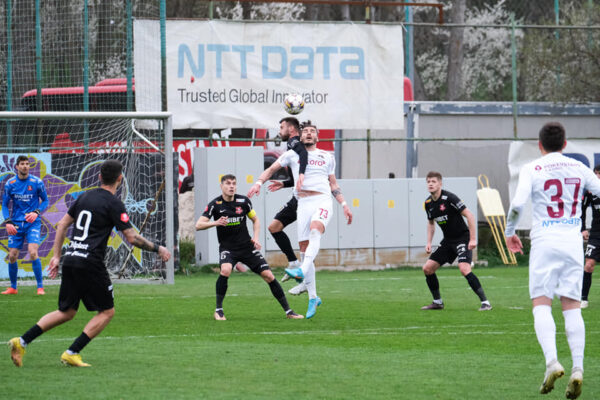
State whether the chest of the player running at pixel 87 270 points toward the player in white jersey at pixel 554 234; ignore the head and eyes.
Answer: no

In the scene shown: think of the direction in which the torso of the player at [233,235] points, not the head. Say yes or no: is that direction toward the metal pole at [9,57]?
no

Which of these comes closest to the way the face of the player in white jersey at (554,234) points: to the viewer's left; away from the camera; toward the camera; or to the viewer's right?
away from the camera

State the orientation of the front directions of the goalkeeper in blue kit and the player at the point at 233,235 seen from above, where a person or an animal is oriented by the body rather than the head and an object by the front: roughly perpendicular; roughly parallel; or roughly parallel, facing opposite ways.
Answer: roughly parallel

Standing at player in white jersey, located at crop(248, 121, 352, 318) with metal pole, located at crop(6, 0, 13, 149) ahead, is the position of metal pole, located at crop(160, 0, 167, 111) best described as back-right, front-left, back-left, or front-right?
front-right

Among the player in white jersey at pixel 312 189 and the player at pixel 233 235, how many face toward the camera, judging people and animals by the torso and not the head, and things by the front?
2

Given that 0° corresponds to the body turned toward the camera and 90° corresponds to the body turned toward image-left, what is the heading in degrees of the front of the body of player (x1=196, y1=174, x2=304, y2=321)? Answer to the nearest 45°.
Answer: approximately 0°

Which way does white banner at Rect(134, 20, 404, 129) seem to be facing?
toward the camera

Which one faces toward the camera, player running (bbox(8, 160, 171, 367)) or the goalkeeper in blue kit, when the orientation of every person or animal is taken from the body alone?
the goalkeeper in blue kit

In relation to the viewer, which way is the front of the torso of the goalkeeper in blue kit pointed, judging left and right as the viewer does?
facing the viewer

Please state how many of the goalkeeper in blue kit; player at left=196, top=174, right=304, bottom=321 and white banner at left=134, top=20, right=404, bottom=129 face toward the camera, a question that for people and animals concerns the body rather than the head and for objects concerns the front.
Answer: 3

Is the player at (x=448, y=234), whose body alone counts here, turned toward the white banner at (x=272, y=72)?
no

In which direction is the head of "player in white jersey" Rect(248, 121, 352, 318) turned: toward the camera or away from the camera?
toward the camera

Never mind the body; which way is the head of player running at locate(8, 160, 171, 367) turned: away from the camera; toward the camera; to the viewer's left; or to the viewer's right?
away from the camera

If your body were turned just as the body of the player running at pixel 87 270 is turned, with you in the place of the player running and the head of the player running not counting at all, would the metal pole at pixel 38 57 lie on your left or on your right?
on your left

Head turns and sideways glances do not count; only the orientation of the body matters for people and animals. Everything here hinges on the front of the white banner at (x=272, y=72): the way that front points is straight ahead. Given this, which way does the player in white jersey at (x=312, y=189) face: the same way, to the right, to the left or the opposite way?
the same way

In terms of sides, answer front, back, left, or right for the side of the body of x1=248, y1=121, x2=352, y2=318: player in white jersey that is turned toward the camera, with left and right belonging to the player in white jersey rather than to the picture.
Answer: front

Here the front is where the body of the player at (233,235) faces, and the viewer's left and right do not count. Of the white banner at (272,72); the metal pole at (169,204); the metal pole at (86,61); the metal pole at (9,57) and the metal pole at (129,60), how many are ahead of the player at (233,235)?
0

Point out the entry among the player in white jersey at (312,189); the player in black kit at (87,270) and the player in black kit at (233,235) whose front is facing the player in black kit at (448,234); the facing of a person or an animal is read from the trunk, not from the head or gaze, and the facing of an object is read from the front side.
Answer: the player in black kit at (87,270)

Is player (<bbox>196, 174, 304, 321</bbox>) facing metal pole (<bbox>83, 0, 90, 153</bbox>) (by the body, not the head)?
no
